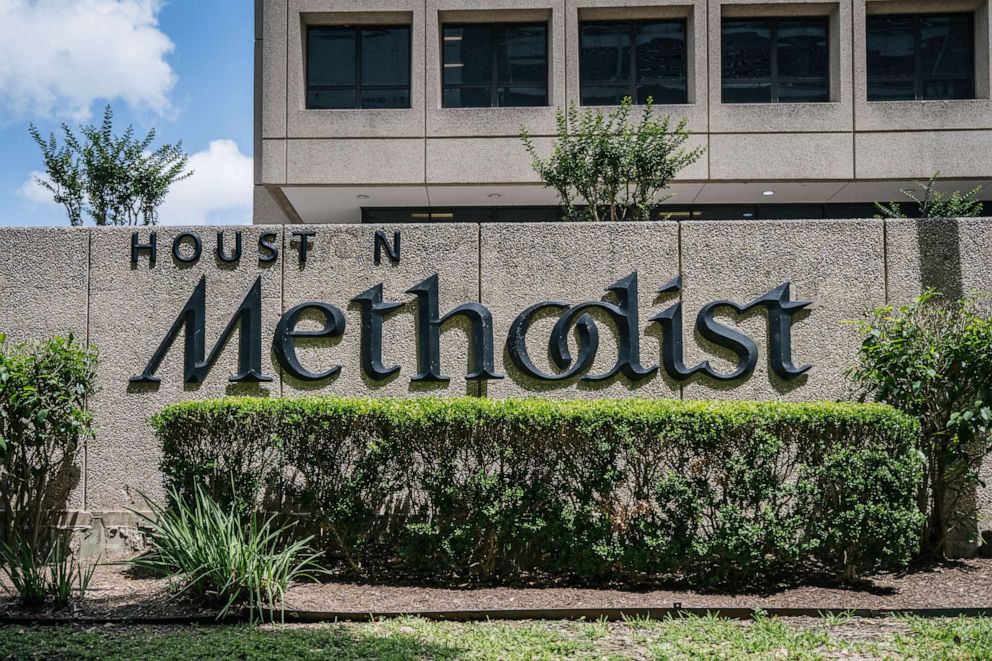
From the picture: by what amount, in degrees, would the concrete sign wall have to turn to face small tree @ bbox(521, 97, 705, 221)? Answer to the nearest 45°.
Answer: approximately 135° to its left

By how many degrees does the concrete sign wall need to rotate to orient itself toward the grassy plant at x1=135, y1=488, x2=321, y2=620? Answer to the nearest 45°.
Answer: approximately 45° to its right

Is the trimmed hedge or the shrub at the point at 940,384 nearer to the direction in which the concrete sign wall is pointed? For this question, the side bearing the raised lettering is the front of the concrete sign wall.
the trimmed hedge

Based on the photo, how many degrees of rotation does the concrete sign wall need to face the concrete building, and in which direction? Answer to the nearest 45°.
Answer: approximately 180°

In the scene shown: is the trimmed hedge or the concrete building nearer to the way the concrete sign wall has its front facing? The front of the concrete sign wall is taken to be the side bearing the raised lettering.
the trimmed hedge

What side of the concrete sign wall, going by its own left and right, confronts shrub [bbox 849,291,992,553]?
left

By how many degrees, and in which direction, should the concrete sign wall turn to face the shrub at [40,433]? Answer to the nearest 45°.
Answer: approximately 90° to its right

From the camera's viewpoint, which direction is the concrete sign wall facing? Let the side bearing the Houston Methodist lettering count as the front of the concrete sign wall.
toward the camera
